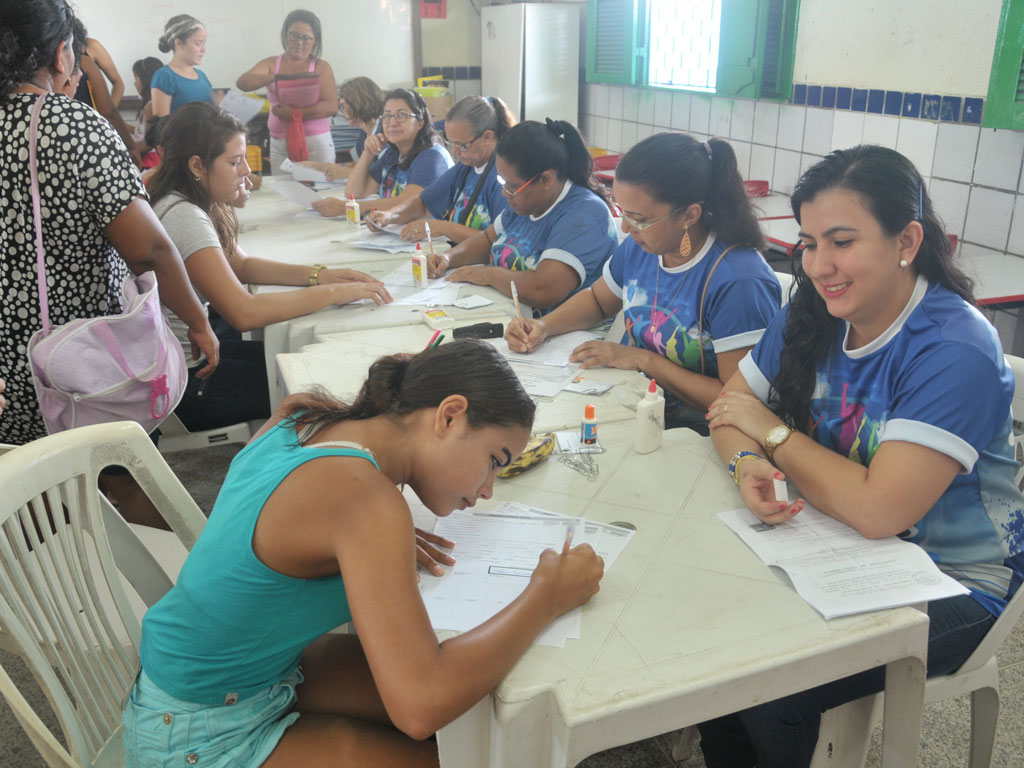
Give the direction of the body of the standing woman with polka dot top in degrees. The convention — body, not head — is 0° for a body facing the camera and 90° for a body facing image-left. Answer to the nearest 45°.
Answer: approximately 225°

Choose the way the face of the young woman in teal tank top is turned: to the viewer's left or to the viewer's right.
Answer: to the viewer's right

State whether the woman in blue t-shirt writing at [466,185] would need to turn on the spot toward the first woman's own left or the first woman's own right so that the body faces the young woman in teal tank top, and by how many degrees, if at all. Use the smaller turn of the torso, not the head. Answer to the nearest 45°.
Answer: approximately 45° to the first woman's own left

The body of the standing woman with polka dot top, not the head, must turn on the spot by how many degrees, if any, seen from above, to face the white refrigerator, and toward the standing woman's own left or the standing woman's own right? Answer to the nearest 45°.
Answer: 0° — they already face it

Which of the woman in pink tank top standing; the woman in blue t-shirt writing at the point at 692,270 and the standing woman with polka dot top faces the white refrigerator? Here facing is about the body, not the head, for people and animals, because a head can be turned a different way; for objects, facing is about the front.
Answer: the standing woman with polka dot top

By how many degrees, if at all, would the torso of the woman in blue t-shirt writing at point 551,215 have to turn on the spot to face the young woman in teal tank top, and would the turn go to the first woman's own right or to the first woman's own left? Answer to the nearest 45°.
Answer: approximately 45° to the first woman's own left

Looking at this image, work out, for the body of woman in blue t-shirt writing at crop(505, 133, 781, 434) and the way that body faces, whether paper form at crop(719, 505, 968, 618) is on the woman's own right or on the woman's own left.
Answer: on the woman's own left

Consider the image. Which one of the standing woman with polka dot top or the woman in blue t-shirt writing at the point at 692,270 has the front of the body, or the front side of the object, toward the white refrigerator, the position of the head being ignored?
the standing woman with polka dot top

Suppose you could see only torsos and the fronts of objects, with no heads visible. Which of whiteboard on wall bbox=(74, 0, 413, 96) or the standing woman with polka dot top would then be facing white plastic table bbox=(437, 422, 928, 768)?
the whiteboard on wall

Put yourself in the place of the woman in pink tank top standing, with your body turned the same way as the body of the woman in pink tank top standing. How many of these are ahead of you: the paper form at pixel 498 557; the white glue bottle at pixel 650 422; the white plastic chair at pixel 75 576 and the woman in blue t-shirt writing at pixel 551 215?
4

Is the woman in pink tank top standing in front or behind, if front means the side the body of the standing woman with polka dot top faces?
in front
